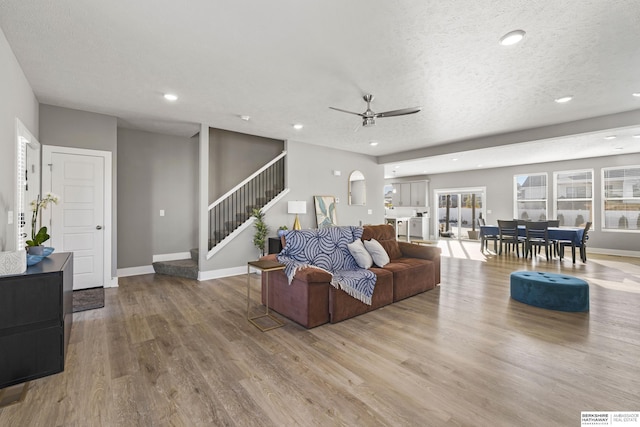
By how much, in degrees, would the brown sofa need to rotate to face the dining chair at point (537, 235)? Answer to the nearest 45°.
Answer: approximately 90° to its left

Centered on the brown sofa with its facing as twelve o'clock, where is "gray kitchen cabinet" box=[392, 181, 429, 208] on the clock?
The gray kitchen cabinet is roughly at 8 o'clock from the brown sofa.

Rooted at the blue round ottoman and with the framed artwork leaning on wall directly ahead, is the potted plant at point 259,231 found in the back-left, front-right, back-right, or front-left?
front-left

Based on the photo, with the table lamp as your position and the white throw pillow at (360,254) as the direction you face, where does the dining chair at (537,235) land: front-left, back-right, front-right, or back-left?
front-left

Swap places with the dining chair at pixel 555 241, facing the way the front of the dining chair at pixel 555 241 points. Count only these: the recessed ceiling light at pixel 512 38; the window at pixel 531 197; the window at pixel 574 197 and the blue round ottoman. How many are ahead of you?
2

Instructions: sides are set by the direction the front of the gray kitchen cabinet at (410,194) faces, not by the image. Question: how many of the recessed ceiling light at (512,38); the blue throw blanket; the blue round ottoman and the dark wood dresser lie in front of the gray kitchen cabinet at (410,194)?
4

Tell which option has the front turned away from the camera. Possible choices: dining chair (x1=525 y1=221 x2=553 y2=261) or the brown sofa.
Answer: the dining chair

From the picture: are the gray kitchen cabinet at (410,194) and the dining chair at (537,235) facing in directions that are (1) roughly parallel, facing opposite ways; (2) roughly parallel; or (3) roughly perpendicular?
roughly parallel, facing opposite ways

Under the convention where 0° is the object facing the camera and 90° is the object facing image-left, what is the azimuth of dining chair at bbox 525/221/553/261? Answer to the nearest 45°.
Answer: approximately 180°

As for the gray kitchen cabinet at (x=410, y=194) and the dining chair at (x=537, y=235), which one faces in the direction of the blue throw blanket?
the gray kitchen cabinet

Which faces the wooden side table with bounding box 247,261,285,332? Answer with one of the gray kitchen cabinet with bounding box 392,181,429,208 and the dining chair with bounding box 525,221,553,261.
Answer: the gray kitchen cabinet

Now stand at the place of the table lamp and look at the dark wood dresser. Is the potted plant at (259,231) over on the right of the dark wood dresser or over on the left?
right

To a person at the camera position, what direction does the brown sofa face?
facing the viewer and to the right of the viewer

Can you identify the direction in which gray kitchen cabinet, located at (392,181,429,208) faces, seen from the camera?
facing the viewer

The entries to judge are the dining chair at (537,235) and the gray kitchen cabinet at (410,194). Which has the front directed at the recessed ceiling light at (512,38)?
the gray kitchen cabinet

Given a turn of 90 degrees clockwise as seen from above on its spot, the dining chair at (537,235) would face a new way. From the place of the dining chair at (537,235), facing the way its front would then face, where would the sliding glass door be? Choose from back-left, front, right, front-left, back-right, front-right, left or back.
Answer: back-left

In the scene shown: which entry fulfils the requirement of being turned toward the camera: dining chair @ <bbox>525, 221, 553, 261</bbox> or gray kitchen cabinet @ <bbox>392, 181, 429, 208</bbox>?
the gray kitchen cabinet
